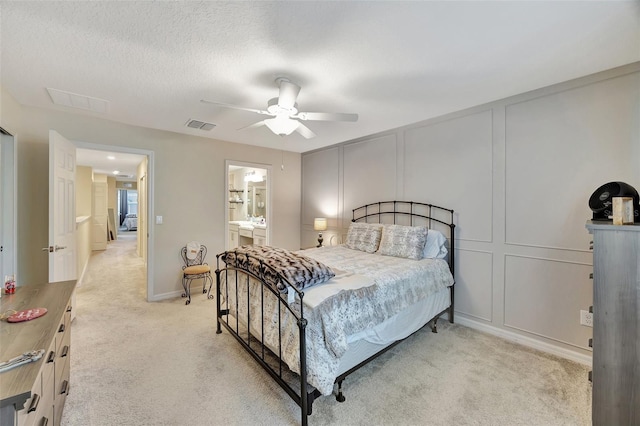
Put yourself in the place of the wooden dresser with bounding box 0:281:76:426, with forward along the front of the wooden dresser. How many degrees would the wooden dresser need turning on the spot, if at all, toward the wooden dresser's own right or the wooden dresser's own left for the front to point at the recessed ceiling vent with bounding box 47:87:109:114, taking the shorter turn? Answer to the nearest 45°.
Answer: approximately 90° to the wooden dresser's own left

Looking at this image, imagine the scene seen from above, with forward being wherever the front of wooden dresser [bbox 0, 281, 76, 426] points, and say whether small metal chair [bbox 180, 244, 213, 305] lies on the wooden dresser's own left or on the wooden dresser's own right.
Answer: on the wooden dresser's own left

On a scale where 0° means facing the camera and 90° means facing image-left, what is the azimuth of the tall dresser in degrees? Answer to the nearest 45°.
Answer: approximately 90°

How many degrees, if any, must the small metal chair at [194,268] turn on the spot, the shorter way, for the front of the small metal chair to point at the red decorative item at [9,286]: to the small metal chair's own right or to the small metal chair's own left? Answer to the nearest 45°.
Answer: approximately 90° to the small metal chair's own right

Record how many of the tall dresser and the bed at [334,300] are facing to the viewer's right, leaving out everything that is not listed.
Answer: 0

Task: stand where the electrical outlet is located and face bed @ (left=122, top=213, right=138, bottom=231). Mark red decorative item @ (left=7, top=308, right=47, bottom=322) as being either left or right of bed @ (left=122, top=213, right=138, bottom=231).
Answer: left

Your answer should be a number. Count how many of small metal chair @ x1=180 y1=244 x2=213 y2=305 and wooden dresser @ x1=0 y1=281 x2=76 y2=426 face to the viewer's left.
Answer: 0

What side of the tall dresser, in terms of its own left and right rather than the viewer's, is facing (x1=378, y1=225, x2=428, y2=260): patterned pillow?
front

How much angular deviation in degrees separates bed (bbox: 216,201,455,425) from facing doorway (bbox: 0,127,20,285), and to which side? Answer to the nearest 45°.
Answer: approximately 45° to its right

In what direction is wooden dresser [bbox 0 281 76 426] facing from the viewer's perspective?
to the viewer's right

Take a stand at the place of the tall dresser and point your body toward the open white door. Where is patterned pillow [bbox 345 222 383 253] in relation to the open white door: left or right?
right

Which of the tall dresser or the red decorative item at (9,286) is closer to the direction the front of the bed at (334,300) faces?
the red decorative item

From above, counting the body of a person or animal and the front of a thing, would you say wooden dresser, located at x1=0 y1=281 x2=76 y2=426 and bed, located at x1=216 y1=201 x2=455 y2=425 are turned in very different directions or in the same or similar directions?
very different directions

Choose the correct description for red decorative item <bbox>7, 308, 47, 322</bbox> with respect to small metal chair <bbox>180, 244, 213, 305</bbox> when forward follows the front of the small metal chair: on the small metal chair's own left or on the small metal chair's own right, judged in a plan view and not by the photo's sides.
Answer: on the small metal chair's own right

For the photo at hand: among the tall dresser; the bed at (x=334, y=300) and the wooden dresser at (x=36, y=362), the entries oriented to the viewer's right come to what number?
1

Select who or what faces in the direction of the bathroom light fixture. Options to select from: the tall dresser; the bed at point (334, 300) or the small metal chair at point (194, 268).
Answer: the tall dresser

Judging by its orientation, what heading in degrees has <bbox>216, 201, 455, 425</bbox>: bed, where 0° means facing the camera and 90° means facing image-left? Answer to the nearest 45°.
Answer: approximately 45°

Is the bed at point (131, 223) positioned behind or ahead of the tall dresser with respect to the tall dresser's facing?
ahead
